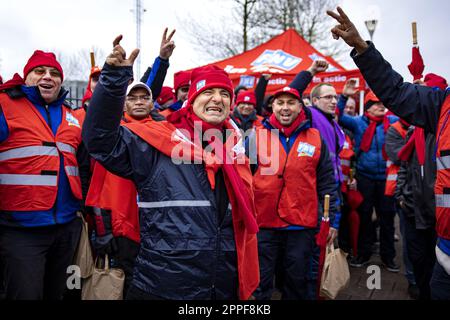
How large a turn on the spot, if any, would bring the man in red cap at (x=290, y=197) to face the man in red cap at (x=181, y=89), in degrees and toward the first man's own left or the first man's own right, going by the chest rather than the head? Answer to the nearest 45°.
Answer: approximately 135° to the first man's own right

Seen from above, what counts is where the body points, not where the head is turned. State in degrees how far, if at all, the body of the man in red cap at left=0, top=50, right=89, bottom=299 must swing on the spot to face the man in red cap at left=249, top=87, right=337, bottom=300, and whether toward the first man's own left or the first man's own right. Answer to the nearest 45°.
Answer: approximately 45° to the first man's own left

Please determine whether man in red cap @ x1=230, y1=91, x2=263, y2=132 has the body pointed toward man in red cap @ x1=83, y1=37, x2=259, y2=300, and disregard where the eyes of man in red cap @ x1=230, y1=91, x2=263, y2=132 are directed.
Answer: yes

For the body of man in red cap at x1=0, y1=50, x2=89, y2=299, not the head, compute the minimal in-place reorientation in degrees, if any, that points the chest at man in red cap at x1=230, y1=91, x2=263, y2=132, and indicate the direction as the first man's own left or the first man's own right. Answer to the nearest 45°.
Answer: approximately 90° to the first man's own left

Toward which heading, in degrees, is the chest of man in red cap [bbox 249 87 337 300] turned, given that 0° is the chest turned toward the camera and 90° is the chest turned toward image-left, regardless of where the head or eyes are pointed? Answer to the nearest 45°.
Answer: approximately 0°

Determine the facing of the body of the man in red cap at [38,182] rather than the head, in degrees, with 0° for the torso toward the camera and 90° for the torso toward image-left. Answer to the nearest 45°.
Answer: approximately 315°
